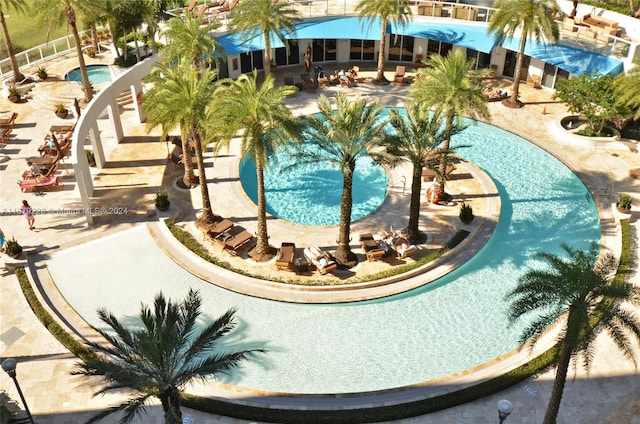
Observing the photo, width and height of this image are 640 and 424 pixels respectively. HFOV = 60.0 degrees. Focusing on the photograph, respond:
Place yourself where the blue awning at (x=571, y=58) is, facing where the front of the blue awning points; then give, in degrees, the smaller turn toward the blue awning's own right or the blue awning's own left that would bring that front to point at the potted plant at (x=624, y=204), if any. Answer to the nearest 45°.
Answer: approximately 45° to the blue awning's own left

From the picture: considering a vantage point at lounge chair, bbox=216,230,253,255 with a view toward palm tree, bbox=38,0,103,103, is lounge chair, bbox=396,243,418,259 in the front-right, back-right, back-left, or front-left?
back-right

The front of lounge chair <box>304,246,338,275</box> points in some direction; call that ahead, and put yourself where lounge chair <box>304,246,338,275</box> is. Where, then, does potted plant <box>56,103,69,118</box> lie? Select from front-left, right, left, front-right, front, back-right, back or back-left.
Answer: back

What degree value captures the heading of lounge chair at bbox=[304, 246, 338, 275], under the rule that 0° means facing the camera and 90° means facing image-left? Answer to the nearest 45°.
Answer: approximately 315°

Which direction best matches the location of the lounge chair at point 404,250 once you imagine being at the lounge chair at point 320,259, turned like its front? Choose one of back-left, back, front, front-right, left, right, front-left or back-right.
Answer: front-left

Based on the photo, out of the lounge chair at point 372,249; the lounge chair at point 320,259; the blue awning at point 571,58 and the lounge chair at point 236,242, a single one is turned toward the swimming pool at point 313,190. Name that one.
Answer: the blue awning

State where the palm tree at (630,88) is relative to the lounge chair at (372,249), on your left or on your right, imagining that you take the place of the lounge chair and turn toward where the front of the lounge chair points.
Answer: on your left

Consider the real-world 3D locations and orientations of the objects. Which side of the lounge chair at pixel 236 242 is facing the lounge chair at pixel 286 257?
left

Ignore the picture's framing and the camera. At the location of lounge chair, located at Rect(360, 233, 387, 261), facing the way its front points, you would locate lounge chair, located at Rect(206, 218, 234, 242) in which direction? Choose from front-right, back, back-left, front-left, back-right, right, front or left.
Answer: back-right

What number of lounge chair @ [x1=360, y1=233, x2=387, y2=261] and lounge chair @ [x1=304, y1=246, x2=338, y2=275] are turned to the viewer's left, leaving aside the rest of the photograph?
0

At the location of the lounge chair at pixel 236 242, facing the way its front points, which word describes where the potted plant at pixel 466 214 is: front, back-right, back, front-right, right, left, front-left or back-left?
back-left

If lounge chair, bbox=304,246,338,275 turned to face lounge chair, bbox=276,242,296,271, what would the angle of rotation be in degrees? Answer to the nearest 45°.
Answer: approximately 135° to its right

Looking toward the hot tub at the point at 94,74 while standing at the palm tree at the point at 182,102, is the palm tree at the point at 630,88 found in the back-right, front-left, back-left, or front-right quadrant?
back-right

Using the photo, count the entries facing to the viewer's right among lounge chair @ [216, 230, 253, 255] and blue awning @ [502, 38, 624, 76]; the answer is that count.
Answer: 0

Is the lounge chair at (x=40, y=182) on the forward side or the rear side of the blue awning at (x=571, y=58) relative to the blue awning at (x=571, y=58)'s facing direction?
on the forward side
